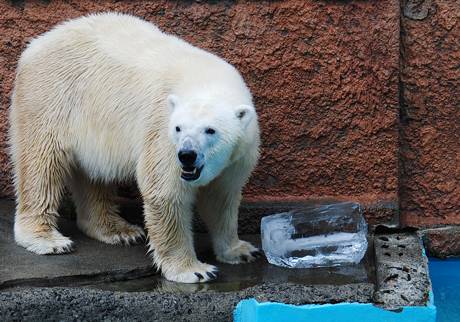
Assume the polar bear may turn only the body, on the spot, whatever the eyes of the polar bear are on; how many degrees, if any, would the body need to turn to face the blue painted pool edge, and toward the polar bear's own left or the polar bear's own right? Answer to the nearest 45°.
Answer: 0° — it already faces it

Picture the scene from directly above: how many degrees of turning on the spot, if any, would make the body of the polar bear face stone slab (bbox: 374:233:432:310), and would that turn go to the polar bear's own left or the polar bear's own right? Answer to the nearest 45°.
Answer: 0° — it already faces it

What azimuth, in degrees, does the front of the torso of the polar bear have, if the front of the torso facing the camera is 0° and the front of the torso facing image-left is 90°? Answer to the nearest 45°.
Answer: approximately 315°

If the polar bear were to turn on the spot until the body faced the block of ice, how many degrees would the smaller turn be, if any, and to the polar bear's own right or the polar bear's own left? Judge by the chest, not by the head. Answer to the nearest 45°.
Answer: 0° — it already faces it

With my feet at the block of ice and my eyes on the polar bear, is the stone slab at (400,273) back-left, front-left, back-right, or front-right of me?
back-left
